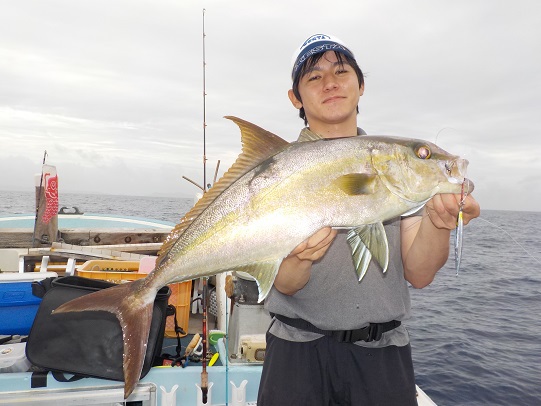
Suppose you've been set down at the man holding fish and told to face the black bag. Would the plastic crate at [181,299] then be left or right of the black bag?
right

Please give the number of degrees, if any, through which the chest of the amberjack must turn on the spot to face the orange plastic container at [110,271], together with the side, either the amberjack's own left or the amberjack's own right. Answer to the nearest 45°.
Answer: approximately 135° to the amberjack's own left

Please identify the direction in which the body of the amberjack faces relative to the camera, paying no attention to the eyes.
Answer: to the viewer's right

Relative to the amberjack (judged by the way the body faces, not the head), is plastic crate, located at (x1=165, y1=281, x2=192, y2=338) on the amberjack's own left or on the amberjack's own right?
on the amberjack's own left

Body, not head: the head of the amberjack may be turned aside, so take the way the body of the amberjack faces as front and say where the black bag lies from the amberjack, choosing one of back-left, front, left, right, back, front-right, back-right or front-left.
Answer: back-left

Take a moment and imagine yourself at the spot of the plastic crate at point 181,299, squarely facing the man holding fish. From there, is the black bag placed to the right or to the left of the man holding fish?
right
